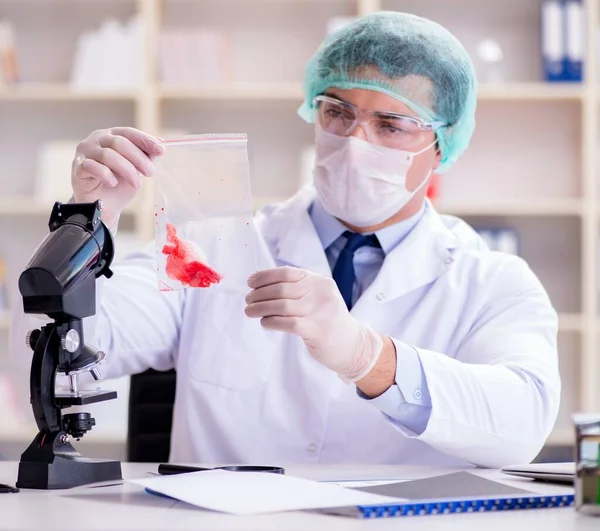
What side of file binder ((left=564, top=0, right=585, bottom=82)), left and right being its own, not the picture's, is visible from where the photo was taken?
front

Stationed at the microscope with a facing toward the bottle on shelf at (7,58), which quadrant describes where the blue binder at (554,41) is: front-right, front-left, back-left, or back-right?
front-right

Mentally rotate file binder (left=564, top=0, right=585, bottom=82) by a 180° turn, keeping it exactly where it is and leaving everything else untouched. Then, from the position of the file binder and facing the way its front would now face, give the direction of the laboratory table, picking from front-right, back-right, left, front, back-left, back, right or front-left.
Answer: back

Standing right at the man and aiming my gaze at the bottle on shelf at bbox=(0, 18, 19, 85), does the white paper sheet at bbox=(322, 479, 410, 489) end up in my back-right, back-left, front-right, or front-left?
back-left

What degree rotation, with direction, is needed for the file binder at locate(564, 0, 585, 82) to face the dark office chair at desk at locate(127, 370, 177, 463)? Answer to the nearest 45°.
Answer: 0° — it already faces it

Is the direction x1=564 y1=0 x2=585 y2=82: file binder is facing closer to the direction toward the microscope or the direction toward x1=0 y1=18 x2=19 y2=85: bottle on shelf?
the microscope

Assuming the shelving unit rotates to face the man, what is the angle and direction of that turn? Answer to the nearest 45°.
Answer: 0° — it already faces them

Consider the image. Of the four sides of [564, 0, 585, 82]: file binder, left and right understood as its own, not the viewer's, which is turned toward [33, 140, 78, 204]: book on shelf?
right

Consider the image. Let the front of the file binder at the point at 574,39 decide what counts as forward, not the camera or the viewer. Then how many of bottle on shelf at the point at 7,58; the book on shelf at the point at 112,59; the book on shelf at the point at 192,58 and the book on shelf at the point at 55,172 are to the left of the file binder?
0

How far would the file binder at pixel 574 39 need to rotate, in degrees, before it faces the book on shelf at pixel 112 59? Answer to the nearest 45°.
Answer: approximately 90° to its right

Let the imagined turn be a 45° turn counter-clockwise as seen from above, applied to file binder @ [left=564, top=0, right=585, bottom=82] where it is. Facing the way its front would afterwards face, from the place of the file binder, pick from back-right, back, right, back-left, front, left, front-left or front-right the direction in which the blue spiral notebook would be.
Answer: front-right

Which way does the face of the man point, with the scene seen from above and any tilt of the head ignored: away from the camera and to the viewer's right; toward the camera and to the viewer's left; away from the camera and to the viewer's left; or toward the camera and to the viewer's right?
toward the camera and to the viewer's left

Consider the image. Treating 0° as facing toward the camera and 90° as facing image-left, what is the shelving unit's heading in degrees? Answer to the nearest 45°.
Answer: approximately 0°

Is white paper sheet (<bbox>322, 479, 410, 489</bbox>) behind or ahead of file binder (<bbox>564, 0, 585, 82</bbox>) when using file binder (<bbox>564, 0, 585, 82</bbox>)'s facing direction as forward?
ahead

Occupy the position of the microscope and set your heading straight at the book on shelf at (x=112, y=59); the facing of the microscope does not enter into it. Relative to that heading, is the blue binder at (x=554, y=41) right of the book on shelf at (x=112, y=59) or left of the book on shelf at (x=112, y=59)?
right

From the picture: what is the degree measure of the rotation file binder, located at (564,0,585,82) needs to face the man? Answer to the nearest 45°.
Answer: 0° — it already faces them

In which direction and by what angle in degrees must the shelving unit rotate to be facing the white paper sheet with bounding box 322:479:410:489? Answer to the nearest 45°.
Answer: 0° — it already faces it

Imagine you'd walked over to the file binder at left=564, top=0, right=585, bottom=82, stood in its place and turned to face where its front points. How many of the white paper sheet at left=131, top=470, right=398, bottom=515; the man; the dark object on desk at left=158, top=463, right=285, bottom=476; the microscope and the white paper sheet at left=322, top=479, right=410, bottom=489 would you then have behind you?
0

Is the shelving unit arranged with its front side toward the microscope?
yes

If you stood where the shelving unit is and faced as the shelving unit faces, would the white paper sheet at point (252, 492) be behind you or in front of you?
in front
